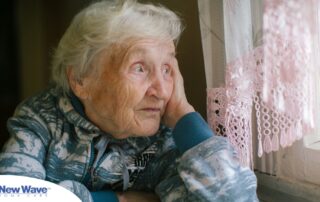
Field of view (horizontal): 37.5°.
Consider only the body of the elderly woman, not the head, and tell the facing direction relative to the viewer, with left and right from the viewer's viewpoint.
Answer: facing the viewer and to the right of the viewer

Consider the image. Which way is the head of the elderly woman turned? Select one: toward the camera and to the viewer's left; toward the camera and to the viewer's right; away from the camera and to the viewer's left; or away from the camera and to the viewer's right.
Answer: toward the camera and to the viewer's right
